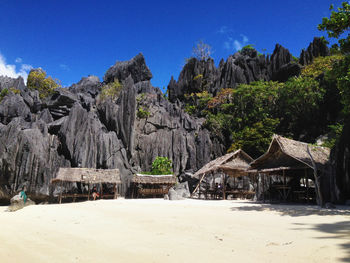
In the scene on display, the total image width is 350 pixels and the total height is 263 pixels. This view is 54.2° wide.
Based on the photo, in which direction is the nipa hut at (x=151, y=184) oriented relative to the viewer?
toward the camera

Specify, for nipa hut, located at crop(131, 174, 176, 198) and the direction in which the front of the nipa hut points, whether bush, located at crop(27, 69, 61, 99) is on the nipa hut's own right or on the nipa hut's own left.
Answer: on the nipa hut's own right

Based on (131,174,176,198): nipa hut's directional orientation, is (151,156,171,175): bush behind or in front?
behind

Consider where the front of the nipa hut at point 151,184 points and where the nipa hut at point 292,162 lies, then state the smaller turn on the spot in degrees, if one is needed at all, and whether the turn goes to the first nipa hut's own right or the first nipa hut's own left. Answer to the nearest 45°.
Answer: approximately 45° to the first nipa hut's own left

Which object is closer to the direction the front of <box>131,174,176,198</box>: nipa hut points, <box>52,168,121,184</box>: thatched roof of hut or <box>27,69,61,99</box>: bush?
the thatched roof of hut

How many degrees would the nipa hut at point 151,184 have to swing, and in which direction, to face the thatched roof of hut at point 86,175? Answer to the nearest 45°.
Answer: approximately 45° to its right
